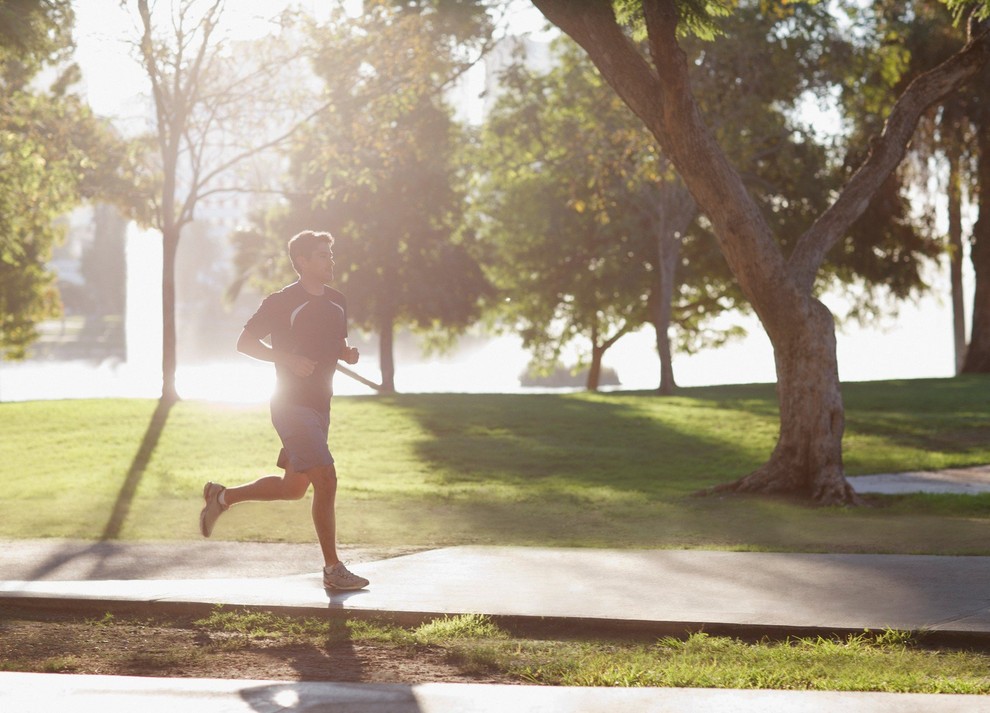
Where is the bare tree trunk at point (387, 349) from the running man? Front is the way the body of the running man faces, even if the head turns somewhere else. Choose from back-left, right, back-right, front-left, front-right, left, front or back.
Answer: back-left

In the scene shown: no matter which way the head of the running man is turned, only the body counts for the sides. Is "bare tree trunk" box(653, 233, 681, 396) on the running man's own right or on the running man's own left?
on the running man's own left

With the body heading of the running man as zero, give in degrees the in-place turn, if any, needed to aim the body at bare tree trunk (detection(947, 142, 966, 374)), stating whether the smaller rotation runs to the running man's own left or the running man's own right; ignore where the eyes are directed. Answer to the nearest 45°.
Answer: approximately 90° to the running man's own left

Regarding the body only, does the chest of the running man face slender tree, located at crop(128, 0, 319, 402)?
no

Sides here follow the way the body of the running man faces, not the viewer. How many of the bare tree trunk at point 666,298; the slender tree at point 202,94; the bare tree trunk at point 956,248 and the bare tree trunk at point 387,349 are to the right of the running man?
0

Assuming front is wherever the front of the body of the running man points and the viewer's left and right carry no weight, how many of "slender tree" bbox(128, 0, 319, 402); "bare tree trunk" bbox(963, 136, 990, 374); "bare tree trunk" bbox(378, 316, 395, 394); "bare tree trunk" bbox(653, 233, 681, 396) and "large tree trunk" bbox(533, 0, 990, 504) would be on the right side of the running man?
0

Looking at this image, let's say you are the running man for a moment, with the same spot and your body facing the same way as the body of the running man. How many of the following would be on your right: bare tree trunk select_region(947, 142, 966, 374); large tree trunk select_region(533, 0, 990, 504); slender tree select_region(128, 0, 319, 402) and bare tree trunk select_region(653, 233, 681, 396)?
0

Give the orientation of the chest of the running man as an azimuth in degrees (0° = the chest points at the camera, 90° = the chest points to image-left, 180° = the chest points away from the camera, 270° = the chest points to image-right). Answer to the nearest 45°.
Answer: approximately 315°

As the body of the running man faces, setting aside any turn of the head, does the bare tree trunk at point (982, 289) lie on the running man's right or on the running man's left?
on the running man's left

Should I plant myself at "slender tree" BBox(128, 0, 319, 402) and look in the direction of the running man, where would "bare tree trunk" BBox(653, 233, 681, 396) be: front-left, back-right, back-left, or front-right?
back-left

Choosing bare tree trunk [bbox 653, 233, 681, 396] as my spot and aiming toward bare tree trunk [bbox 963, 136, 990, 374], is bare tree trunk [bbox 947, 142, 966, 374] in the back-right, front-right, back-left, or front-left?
front-left

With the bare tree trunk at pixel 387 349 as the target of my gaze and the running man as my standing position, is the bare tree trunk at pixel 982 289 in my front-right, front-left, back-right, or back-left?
front-right

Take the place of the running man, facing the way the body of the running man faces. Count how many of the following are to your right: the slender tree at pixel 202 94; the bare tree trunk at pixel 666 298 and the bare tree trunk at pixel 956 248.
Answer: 0

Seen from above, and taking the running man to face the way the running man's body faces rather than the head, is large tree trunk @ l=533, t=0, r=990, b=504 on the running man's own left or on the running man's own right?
on the running man's own left
